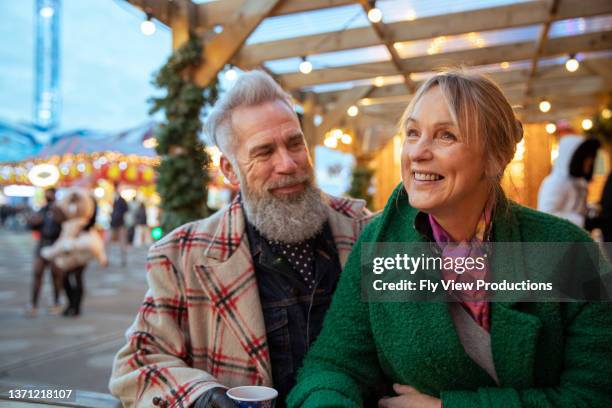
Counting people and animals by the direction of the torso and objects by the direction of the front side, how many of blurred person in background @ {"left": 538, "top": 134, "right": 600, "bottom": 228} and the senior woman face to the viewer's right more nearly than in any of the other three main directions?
1

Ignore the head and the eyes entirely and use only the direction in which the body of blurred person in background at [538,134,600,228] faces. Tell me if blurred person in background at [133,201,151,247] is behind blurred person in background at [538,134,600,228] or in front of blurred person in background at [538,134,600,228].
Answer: behind

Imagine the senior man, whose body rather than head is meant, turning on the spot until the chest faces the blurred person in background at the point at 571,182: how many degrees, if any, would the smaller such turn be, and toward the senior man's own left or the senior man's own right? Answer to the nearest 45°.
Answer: approximately 90° to the senior man's own left

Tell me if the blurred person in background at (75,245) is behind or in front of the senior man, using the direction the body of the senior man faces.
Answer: behind

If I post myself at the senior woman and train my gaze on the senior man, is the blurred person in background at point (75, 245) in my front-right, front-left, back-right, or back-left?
front-right

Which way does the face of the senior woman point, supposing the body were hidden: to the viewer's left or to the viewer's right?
to the viewer's left

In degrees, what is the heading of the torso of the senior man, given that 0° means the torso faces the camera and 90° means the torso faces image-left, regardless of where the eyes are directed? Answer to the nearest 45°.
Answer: approximately 315°

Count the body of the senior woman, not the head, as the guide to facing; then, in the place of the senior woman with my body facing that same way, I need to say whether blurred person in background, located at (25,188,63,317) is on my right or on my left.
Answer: on my right

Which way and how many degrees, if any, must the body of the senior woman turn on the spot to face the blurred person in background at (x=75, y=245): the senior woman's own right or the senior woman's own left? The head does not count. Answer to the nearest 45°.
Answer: approximately 90° to the senior woman's own right

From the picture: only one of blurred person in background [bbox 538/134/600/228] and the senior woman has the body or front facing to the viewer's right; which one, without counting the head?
the blurred person in background

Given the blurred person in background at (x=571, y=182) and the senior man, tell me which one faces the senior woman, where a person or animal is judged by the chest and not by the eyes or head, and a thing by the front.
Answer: the senior man

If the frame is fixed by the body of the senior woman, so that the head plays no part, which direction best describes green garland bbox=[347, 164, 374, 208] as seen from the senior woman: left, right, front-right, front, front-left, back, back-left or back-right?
back-right

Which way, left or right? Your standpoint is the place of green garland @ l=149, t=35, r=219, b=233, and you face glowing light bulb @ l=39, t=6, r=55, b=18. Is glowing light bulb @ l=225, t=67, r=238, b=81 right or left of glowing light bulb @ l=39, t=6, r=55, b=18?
right

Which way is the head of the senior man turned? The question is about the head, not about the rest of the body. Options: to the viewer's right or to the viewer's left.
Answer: to the viewer's right

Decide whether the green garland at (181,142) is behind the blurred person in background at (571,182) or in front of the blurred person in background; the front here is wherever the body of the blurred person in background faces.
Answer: behind
